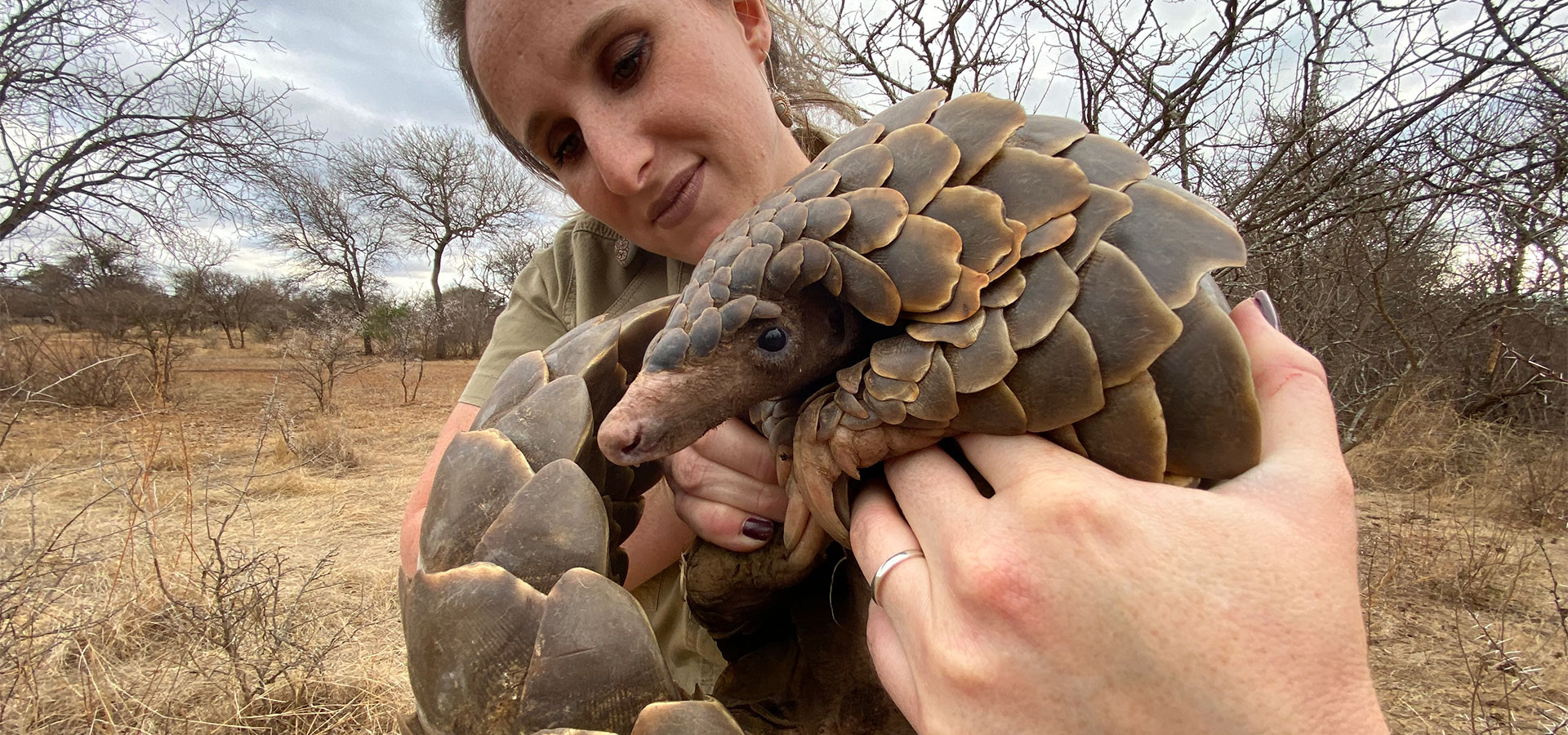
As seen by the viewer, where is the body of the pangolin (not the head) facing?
to the viewer's left

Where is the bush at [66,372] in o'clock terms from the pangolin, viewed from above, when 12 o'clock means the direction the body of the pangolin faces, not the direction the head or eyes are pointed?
The bush is roughly at 1 o'clock from the pangolin.
